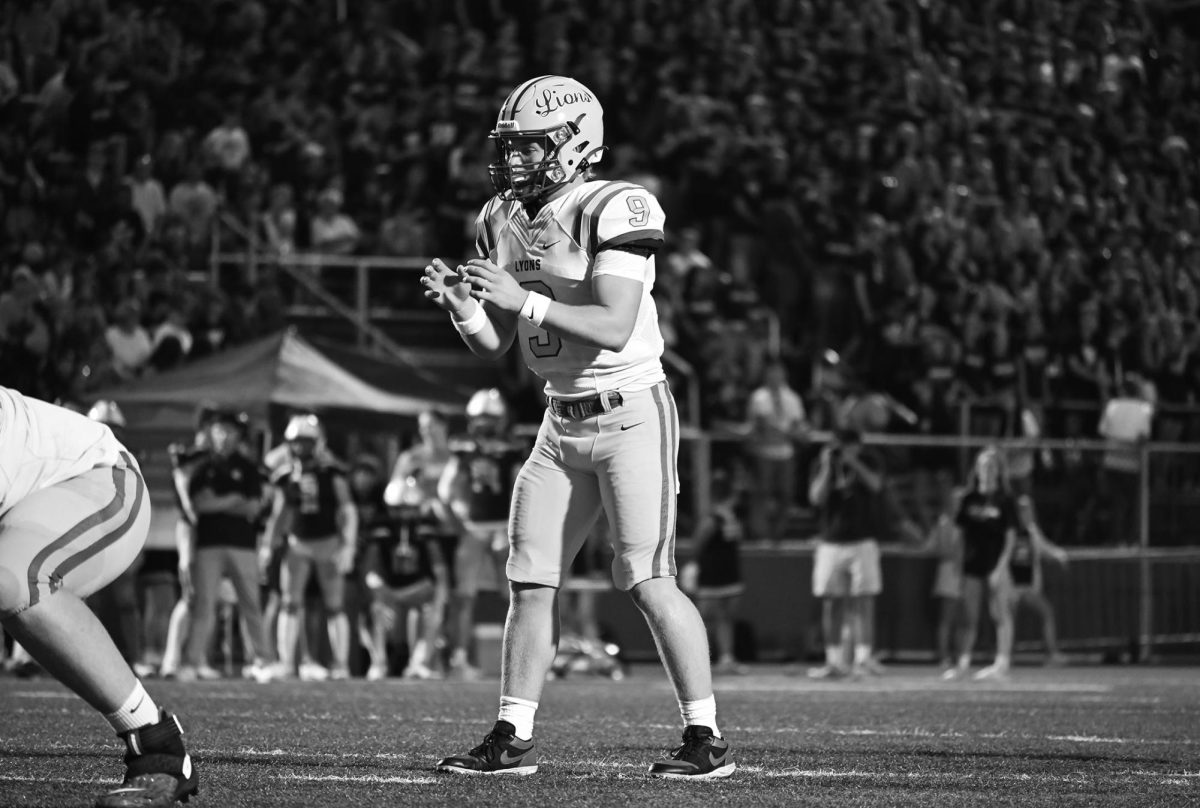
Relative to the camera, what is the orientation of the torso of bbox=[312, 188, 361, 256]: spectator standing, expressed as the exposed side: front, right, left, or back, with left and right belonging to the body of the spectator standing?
front

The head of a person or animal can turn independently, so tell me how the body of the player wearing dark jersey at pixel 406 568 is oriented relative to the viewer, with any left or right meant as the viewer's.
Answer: facing the viewer

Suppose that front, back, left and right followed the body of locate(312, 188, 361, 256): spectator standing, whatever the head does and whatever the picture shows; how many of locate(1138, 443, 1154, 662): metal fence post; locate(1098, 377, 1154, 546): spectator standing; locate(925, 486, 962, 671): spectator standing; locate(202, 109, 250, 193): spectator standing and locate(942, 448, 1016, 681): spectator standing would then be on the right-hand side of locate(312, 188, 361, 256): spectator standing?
1

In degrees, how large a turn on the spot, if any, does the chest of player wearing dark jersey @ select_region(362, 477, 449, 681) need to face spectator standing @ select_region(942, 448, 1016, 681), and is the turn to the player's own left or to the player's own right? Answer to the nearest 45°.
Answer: approximately 90° to the player's own left

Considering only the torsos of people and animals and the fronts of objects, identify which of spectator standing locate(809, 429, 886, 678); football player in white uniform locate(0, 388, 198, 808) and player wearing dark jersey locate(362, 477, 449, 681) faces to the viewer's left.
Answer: the football player in white uniform

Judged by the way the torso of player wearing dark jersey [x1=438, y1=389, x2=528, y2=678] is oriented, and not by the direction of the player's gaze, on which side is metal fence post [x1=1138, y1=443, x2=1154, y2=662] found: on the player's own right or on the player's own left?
on the player's own left

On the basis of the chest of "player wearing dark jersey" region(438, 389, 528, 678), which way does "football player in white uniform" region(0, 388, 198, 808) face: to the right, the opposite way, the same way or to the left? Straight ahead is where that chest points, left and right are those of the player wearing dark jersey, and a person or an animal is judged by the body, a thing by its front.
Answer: to the right

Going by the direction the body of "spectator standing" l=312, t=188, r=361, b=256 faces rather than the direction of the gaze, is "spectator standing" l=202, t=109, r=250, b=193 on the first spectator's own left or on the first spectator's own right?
on the first spectator's own right

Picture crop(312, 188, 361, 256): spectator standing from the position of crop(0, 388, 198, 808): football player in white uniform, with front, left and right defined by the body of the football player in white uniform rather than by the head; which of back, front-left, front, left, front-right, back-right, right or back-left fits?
right

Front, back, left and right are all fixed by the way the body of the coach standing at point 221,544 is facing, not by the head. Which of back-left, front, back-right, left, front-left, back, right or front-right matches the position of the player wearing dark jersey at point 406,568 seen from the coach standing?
back-left

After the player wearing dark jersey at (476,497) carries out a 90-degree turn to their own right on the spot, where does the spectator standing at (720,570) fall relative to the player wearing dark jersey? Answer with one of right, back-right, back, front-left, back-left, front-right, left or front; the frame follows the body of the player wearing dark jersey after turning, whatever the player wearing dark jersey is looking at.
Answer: back-right
